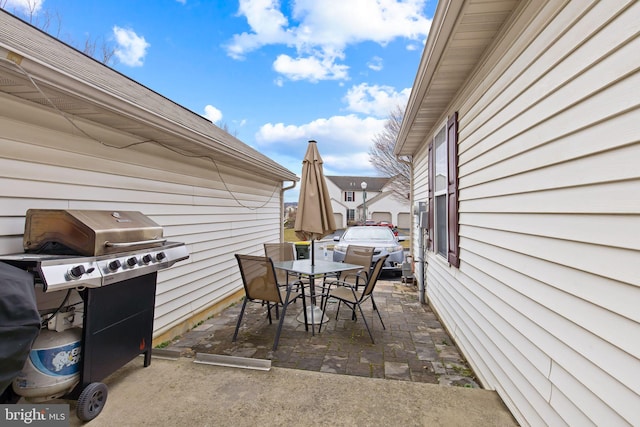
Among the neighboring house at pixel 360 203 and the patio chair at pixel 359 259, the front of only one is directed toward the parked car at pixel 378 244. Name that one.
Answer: the neighboring house

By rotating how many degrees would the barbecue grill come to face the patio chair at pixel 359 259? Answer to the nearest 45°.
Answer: approximately 45° to its left

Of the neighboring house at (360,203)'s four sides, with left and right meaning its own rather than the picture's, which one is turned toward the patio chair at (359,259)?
front

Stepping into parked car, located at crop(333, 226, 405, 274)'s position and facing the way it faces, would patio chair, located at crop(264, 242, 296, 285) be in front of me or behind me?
in front

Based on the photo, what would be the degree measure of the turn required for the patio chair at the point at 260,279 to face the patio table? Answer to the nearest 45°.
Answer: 0° — it already faces it

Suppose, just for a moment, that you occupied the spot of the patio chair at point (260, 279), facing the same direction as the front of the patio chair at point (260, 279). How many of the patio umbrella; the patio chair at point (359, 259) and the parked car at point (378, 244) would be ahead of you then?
3

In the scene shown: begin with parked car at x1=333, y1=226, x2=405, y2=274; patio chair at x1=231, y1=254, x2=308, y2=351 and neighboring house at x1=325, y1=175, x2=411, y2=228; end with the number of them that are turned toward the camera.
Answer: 2

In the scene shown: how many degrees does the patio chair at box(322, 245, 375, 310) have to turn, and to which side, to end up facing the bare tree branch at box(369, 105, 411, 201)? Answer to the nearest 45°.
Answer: approximately 135° to its right

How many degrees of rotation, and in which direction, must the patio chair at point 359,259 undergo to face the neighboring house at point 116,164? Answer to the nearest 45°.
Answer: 0° — it already faces it

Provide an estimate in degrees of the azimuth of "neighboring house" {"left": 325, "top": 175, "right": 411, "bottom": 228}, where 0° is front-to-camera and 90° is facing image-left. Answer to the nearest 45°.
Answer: approximately 0°

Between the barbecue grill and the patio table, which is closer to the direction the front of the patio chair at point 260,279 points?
the patio table

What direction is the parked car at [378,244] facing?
toward the camera

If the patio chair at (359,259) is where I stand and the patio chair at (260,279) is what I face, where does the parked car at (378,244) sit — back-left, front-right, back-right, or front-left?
back-right

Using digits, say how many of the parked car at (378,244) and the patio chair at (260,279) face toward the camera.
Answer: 1

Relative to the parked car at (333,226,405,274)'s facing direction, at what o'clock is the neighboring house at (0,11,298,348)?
The neighboring house is roughly at 1 o'clock from the parked car.

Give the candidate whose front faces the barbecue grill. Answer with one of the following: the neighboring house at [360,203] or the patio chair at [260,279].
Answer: the neighboring house

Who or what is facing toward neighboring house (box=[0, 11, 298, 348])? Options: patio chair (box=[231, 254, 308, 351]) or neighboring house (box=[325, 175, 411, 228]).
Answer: neighboring house (box=[325, 175, 411, 228])
